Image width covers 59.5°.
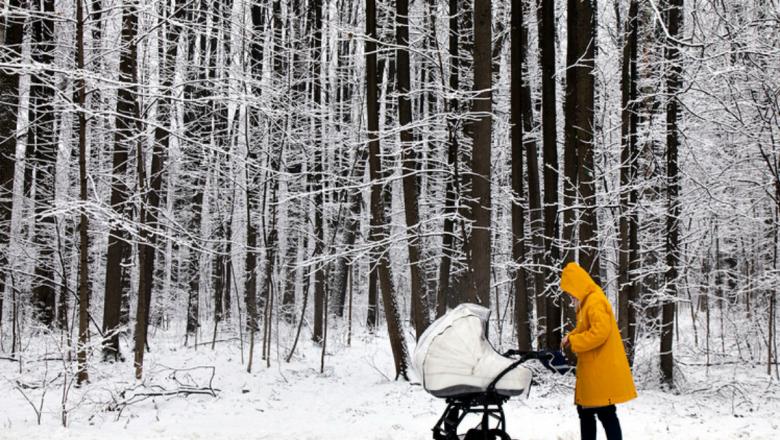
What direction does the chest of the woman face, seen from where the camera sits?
to the viewer's left

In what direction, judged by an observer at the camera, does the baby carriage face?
facing to the left of the viewer

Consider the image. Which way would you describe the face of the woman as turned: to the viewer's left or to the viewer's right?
to the viewer's left
